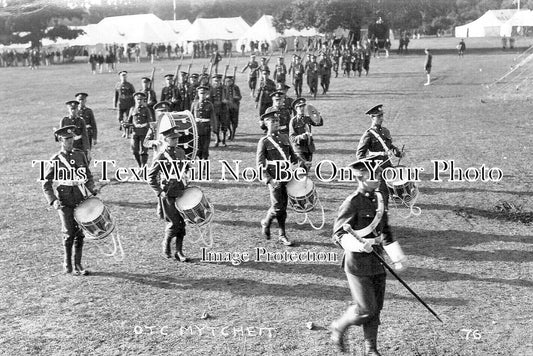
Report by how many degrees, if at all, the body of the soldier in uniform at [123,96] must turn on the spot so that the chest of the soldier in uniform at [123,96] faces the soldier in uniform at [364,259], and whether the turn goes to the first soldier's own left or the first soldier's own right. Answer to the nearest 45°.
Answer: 0° — they already face them

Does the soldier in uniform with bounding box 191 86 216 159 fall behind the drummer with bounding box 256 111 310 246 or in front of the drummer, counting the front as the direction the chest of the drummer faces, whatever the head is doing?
behind

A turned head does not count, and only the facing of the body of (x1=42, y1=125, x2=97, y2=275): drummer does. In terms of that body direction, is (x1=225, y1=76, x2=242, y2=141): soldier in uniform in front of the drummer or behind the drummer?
behind

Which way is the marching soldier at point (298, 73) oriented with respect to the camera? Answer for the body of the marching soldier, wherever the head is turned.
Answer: toward the camera

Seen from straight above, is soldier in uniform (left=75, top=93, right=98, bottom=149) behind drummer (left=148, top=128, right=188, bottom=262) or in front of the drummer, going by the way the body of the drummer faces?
behind

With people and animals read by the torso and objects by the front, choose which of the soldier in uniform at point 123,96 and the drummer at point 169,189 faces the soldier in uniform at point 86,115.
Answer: the soldier in uniform at point 123,96

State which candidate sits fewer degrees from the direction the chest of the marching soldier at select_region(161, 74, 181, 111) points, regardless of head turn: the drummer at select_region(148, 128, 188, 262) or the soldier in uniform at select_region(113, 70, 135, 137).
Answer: the drummer

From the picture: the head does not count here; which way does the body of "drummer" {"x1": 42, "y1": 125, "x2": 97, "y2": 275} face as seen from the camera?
toward the camera

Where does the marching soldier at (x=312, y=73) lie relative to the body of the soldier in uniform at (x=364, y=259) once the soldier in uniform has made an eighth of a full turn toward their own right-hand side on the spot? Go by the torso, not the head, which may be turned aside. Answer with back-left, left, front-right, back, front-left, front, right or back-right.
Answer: back

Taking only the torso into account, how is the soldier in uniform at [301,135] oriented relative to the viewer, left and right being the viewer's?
facing the viewer and to the right of the viewer

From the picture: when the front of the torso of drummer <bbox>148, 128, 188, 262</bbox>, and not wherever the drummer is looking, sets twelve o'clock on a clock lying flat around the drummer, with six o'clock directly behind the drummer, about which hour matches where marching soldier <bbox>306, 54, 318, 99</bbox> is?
The marching soldier is roughly at 8 o'clock from the drummer.

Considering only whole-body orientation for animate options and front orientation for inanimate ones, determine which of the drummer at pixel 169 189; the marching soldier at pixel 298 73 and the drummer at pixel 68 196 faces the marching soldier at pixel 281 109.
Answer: the marching soldier at pixel 298 73

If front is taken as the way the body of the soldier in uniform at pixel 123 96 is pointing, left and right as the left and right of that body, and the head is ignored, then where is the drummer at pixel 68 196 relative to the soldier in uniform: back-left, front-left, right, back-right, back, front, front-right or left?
front

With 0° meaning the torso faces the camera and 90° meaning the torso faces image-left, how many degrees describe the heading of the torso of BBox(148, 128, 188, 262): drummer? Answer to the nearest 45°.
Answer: approximately 315°

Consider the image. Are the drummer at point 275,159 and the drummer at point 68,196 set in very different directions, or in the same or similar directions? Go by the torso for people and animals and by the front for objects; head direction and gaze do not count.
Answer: same or similar directions
